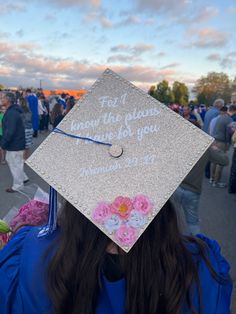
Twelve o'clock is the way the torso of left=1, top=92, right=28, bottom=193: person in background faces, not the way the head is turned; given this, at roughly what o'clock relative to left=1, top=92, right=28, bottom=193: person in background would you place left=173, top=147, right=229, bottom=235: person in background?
left=173, top=147, right=229, bottom=235: person in background is roughly at 8 o'clock from left=1, top=92, right=28, bottom=193: person in background.

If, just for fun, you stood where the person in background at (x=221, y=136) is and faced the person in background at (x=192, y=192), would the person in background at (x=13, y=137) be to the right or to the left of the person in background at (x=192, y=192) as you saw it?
right
